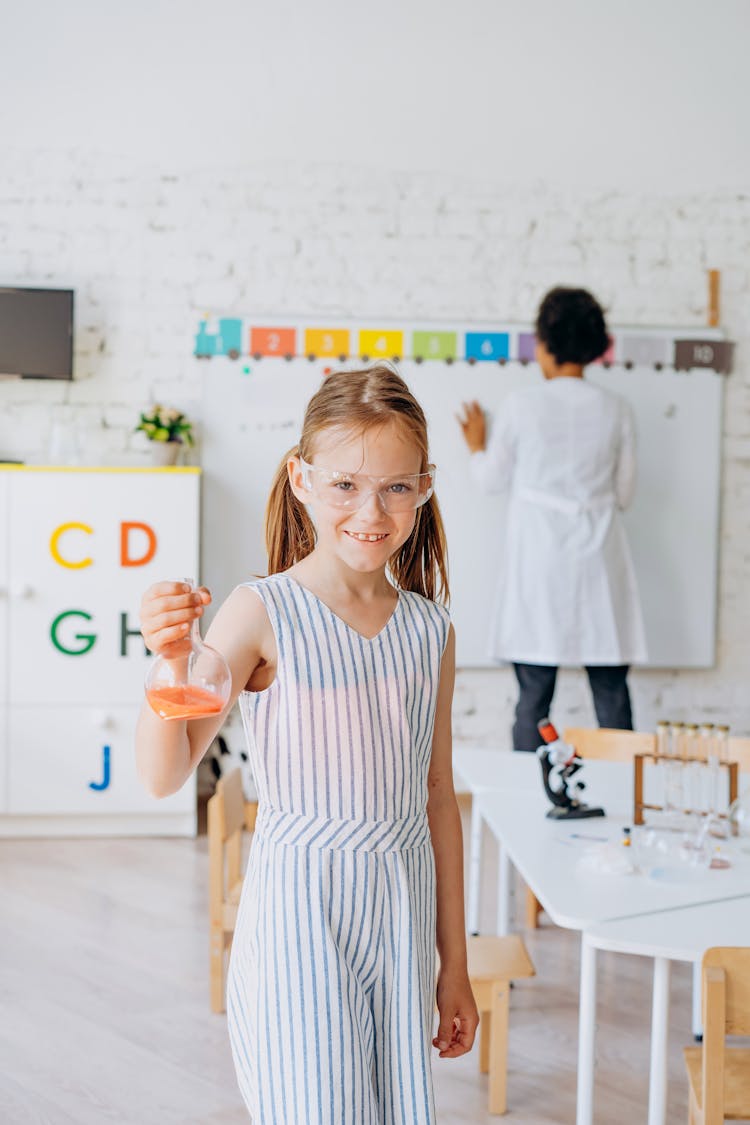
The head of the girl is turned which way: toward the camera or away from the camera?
toward the camera

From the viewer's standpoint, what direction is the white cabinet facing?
toward the camera

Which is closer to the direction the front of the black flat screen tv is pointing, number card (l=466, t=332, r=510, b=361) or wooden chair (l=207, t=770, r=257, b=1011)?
the wooden chair

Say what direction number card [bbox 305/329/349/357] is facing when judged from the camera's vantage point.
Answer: facing the viewer

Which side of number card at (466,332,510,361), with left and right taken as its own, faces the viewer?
front

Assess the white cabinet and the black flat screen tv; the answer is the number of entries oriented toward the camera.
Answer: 2

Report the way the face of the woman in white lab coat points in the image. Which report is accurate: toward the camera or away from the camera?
away from the camera

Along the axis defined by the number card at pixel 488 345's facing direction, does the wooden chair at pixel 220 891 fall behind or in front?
in front

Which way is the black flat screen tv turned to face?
toward the camera

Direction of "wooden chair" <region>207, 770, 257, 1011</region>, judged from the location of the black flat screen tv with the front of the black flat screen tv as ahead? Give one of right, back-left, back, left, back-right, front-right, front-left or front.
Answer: front

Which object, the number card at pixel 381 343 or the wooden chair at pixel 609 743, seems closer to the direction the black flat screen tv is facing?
the wooden chair

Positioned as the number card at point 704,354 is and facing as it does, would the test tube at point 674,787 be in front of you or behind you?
in front
